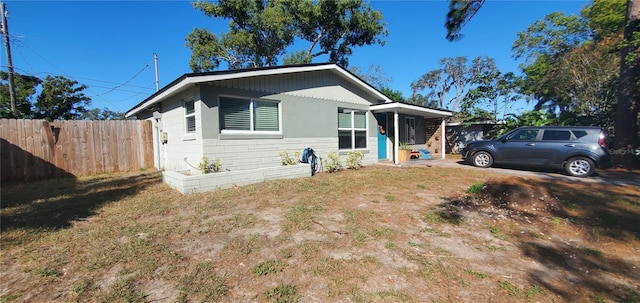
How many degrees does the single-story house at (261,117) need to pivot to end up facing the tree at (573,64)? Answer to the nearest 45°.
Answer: approximately 45° to its left

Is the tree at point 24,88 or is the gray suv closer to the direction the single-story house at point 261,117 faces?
the gray suv

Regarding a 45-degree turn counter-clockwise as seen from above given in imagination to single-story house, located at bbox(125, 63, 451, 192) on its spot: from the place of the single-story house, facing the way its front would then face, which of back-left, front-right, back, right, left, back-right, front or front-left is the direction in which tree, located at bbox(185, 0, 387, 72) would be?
left

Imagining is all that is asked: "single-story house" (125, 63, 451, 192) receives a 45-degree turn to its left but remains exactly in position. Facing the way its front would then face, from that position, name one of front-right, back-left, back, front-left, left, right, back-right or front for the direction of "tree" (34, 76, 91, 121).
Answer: back-left

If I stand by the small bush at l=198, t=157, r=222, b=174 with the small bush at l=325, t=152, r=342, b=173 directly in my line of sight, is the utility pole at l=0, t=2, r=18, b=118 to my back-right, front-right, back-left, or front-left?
back-left

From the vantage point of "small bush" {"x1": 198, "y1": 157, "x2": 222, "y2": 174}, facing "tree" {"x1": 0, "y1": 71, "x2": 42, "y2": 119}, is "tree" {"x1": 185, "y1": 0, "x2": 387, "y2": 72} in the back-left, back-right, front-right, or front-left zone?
front-right

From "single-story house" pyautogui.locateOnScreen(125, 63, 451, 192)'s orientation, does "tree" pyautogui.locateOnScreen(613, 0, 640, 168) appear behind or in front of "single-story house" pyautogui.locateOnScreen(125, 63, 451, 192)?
in front

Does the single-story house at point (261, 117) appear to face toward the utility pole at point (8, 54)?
no

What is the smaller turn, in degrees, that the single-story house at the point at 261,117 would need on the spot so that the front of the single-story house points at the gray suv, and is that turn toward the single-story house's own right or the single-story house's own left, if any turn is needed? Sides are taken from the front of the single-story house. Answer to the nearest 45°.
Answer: approximately 45° to the single-story house's own left

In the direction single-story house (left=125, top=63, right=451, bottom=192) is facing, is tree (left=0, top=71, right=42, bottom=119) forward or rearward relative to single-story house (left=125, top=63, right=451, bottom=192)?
rearward
